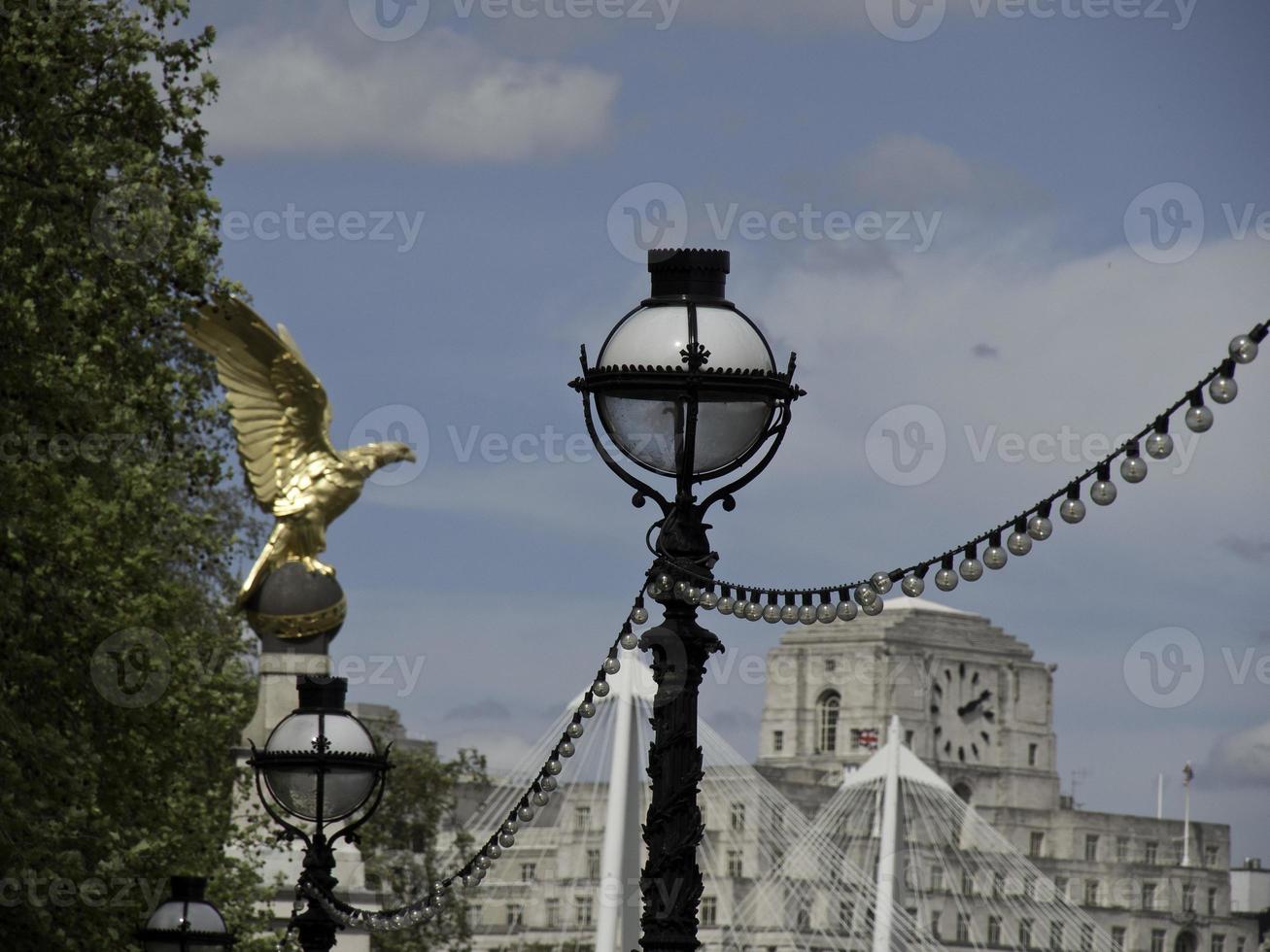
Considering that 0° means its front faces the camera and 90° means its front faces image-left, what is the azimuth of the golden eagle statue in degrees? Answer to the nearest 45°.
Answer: approximately 270°

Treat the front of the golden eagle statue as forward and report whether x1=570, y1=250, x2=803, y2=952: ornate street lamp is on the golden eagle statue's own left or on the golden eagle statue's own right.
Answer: on the golden eagle statue's own right

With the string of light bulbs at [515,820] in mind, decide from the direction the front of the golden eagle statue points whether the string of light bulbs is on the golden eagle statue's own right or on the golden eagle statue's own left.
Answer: on the golden eagle statue's own right

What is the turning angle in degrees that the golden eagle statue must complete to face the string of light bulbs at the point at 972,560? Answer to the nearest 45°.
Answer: approximately 90° to its right

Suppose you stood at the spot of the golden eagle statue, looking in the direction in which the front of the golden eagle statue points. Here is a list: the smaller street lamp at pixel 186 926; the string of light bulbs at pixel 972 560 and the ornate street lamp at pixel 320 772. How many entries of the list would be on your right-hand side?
3

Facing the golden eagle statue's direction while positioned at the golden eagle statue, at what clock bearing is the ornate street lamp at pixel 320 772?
The ornate street lamp is roughly at 3 o'clock from the golden eagle statue.

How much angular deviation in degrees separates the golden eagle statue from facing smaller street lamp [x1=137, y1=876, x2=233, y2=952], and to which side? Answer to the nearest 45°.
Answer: approximately 90° to its right
